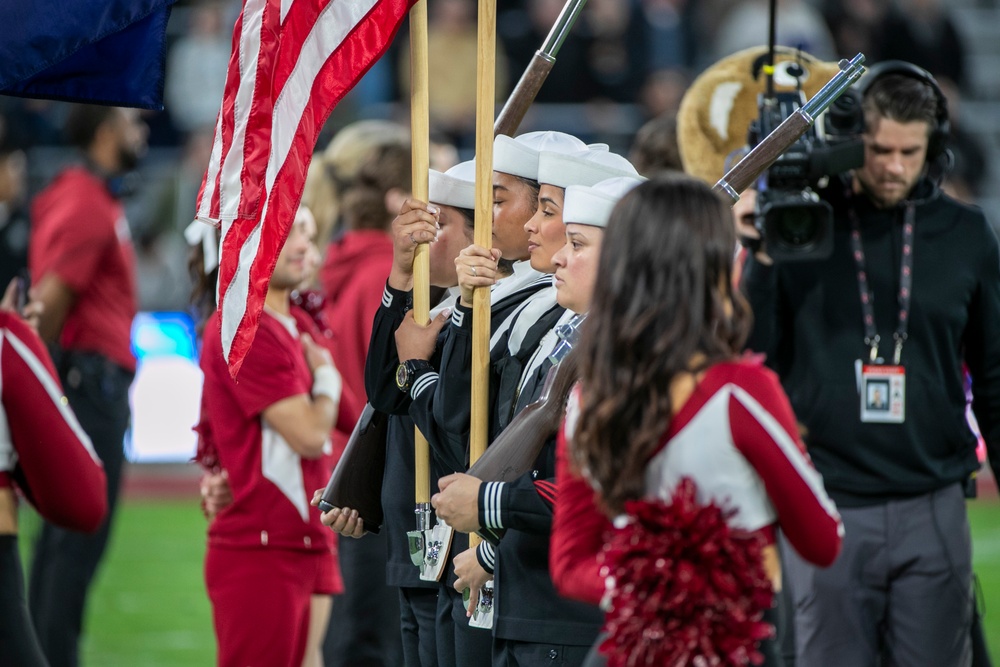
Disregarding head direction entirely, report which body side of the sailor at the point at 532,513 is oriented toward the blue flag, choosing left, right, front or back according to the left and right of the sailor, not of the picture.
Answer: front

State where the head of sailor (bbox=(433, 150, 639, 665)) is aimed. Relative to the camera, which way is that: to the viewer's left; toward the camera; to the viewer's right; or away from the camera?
to the viewer's left

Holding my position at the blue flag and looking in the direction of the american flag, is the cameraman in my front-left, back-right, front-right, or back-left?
front-left

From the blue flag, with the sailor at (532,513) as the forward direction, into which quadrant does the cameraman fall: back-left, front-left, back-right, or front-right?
front-left

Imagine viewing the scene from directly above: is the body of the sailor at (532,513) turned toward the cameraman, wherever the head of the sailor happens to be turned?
no

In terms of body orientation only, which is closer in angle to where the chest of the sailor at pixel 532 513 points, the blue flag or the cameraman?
the blue flag

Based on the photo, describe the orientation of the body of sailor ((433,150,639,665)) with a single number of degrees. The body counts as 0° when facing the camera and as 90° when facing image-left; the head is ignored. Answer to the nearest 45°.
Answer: approximately 90°

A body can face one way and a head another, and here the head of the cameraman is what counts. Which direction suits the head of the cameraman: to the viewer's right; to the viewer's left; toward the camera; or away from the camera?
toward the camera
